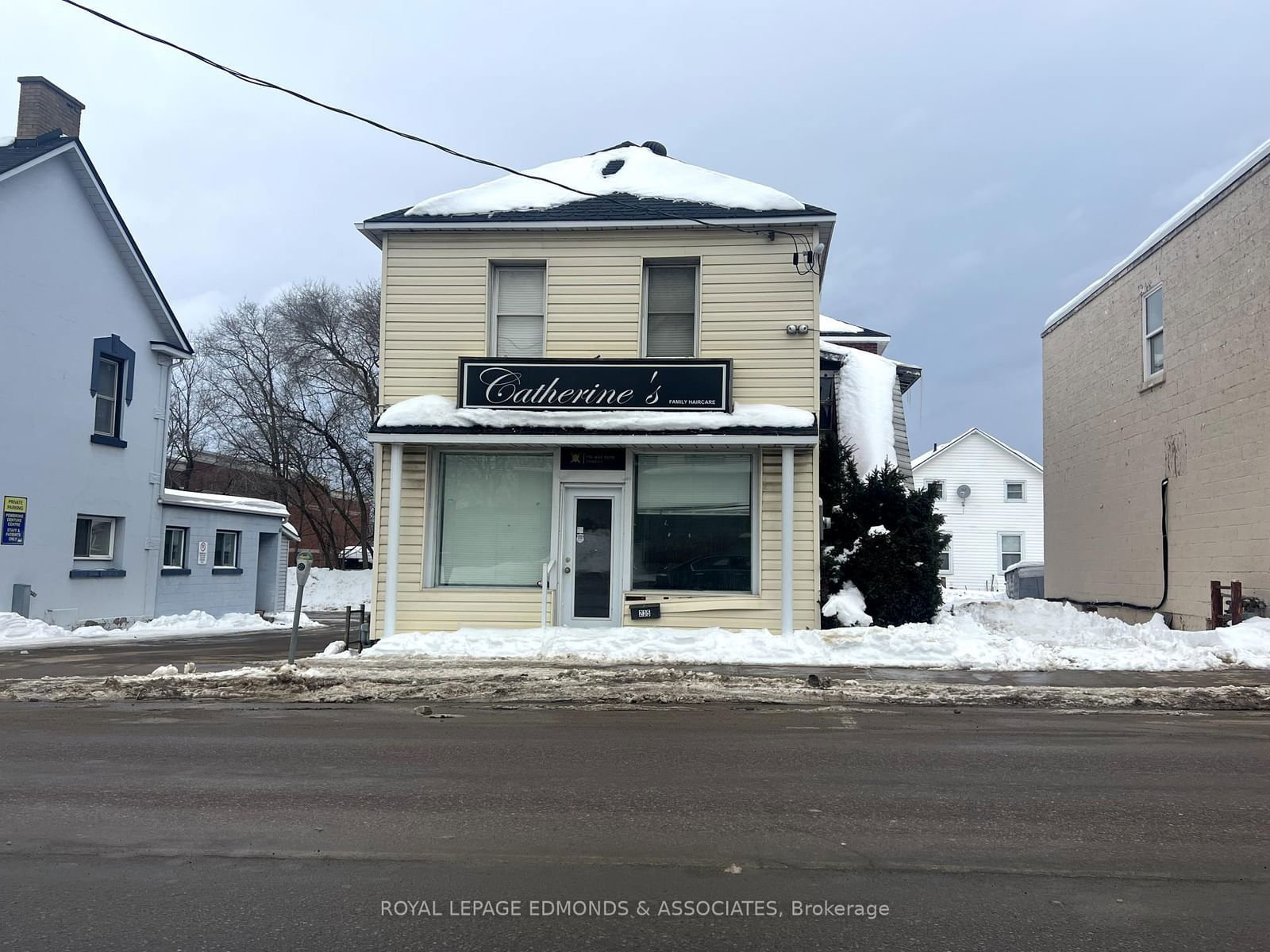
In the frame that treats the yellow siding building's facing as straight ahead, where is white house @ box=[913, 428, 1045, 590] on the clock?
The white house is roughly at 7 o'clock from the yellow siding building.

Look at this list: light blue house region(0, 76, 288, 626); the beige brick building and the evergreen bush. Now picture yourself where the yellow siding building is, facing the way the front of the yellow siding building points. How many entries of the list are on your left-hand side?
2

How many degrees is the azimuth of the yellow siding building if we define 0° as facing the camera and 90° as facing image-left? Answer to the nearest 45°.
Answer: approximately 0°

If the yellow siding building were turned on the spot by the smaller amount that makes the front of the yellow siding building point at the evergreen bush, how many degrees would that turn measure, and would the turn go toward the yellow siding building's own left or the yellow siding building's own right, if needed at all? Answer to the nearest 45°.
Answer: approximately 90° to the yellow siding building's own left

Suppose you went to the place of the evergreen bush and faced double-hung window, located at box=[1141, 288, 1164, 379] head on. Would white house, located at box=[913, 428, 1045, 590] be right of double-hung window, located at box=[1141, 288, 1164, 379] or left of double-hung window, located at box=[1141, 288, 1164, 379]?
left

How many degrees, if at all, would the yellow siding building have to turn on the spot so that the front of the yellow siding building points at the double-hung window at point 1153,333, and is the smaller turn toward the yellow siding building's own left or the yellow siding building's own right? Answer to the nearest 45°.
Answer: approximately 90° to the yellow siding building's own left

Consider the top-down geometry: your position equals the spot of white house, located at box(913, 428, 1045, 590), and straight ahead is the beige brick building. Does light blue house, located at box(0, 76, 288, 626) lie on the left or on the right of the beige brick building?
right

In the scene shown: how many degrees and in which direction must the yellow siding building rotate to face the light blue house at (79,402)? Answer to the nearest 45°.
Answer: approximately 135° to its right

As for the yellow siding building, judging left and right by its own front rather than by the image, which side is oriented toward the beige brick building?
left
